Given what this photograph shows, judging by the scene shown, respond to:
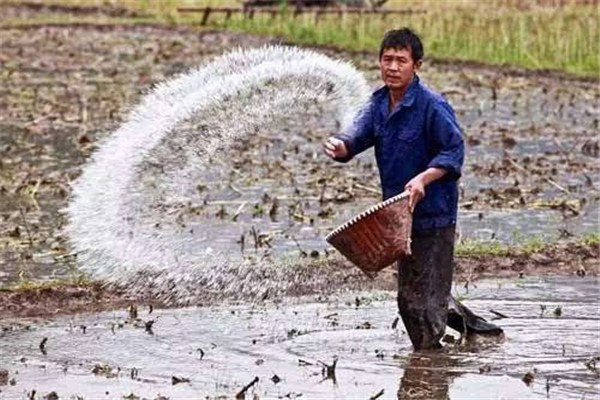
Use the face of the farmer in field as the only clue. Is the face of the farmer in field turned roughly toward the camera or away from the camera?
toward the camera

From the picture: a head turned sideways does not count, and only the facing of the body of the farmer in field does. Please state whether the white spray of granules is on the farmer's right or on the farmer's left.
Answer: on the farmer's right
